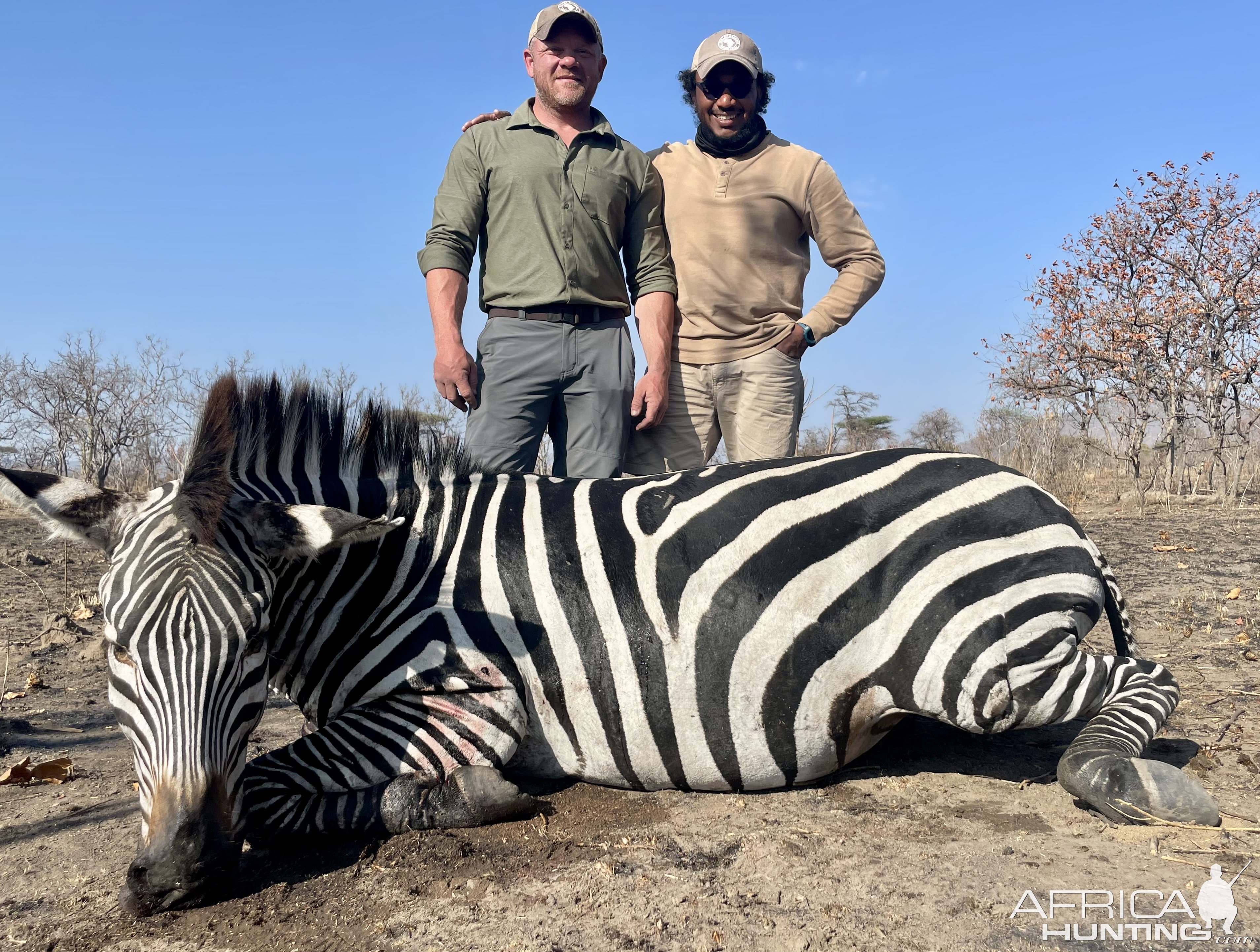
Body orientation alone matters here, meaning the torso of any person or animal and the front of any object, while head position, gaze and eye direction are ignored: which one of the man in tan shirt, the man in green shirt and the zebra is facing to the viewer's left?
the zebra

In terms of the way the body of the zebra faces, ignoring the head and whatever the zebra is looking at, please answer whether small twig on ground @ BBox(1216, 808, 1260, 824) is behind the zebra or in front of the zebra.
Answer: behind

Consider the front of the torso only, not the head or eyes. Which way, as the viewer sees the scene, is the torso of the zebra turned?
to the viewer's left

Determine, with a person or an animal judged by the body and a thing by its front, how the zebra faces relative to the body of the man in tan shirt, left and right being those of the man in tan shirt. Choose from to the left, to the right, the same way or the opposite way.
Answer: to the right

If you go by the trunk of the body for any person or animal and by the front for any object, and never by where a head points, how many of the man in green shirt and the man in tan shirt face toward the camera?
2

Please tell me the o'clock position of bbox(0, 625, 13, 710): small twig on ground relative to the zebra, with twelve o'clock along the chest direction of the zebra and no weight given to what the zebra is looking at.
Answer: The small twig on ground is roughly at 1 o'clock from the zebra.

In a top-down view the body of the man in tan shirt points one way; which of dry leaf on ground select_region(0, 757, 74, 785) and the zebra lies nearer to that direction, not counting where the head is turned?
the zebra

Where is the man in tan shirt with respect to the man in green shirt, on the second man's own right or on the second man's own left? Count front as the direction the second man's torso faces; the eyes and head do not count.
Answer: on the second man's own left

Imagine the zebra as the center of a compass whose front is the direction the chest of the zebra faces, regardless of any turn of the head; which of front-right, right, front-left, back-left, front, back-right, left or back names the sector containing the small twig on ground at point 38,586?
front-right

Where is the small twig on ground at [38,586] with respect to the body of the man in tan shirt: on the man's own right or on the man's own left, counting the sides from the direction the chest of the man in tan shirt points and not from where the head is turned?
on the man's own right

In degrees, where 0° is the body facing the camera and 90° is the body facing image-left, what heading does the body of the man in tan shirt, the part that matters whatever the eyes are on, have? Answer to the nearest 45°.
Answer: approximately 0°

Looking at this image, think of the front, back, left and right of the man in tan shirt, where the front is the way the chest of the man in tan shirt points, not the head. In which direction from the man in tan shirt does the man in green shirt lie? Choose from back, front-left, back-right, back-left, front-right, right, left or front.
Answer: front-right

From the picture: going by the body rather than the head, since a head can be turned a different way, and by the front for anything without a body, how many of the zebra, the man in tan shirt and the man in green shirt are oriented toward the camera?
2
